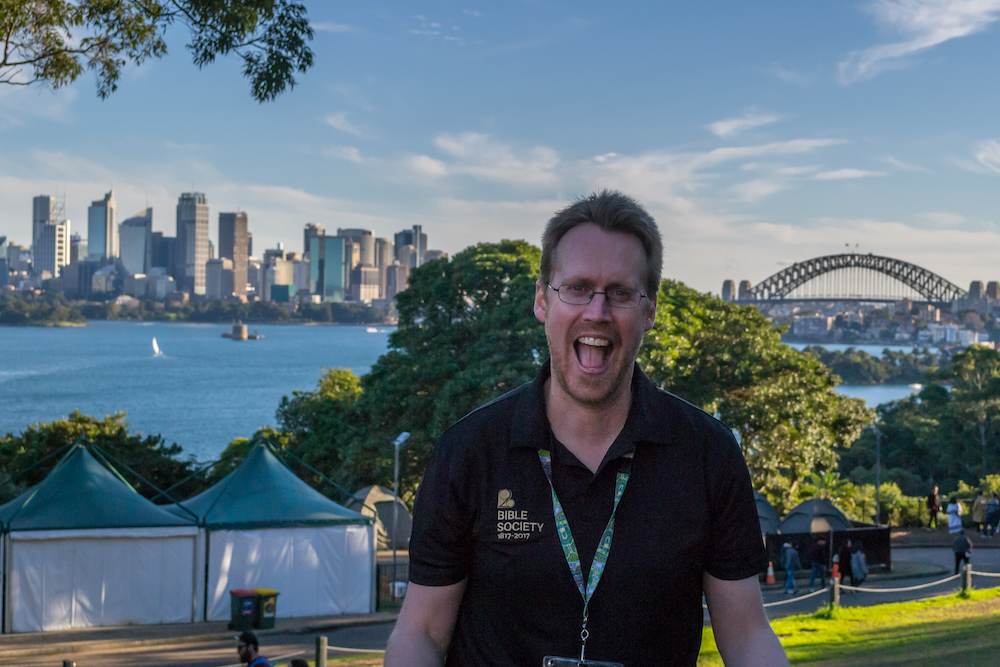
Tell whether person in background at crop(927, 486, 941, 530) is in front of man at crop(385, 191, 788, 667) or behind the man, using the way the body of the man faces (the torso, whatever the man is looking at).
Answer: behind

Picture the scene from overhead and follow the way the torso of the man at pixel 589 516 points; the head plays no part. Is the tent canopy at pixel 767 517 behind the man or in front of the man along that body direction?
behind

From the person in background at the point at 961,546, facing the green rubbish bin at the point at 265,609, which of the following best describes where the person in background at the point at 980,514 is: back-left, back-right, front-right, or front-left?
back-right

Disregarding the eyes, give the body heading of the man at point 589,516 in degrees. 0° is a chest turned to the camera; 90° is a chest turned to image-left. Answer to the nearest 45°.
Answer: approximately 0°

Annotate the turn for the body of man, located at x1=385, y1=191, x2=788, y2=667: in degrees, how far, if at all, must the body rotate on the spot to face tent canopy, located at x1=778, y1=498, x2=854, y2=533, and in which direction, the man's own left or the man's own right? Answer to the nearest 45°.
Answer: approximately 180°

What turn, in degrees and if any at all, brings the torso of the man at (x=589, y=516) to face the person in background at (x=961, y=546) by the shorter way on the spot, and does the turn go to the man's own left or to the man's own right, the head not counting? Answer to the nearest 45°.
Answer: approximately 180°

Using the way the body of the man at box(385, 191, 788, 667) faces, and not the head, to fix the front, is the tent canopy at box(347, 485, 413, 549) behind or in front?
behind

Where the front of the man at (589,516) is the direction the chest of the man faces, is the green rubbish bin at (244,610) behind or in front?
behind

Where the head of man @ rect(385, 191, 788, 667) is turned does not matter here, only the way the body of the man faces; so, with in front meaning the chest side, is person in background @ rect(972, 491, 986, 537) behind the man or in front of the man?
behind

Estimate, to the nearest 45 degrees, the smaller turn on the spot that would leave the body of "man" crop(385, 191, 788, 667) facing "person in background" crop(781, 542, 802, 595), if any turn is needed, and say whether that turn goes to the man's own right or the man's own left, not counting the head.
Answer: approximately 180°
